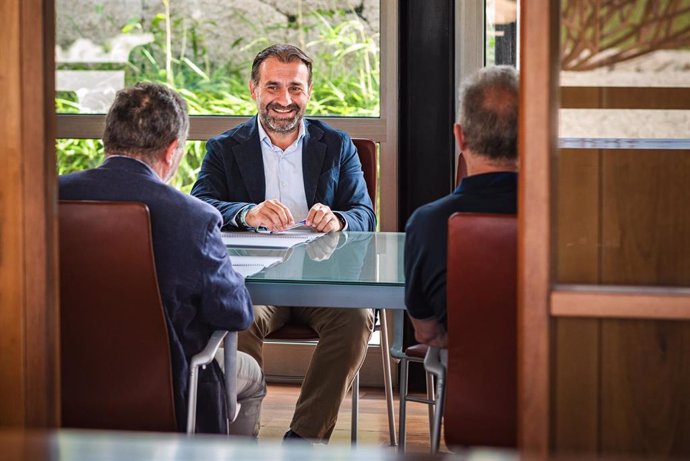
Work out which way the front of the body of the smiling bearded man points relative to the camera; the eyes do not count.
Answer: toward the camera

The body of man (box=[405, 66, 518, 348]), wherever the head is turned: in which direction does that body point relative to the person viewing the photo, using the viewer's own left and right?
facing away from the viewer

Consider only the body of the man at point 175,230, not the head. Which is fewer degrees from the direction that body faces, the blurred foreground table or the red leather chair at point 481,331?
the red leather chair

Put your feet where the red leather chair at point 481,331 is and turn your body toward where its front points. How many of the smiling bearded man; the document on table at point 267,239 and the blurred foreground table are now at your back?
1

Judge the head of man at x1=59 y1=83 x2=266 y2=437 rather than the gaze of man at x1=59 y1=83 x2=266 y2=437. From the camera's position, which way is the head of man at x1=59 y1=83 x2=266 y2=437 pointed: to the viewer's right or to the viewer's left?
to the viewer's right

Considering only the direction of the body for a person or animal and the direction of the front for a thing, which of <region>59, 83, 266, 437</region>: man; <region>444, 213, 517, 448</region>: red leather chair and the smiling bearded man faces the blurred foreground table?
the smiling bearded man

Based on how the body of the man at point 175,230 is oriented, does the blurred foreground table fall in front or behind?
behind

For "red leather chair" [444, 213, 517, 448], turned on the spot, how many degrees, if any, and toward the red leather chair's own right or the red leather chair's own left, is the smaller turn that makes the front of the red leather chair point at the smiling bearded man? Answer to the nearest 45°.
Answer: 0° — it already faces them

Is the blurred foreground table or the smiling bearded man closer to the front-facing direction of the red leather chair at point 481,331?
the smiling bearded man

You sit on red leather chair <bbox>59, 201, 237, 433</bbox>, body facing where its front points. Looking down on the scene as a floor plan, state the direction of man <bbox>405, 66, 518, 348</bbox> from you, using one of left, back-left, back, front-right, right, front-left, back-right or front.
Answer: front-right

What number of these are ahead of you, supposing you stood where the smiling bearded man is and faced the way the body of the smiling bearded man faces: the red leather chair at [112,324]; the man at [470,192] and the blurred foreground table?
3

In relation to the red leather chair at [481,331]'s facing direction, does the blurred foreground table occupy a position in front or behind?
behind

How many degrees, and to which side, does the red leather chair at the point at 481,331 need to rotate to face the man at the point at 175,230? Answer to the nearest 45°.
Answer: approximately 90° to its left

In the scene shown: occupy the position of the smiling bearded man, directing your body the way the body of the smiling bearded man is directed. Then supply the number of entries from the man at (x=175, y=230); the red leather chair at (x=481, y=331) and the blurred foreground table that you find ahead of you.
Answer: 3

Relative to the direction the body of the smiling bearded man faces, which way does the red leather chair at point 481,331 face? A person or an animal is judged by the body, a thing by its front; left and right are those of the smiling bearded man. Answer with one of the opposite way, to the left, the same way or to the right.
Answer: the opposite way

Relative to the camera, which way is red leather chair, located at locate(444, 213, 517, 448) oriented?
away from the camera

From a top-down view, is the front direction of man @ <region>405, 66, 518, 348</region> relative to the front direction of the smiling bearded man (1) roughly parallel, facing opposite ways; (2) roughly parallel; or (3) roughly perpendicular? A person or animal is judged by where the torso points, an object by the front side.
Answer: roughly parallel, facing opposite ways

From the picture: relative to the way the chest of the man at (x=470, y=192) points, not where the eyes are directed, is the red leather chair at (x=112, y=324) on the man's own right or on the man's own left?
on the man's own left

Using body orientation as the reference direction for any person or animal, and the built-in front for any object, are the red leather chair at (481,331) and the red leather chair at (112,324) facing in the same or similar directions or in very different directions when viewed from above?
same or similar directions

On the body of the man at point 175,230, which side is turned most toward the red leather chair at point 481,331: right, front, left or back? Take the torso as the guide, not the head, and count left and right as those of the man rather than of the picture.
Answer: right

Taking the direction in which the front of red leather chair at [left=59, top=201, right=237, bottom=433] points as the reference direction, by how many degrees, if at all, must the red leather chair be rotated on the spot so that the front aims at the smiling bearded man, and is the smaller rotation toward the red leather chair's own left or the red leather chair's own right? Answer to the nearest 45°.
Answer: approximately 45° to the red leather chair's own left
